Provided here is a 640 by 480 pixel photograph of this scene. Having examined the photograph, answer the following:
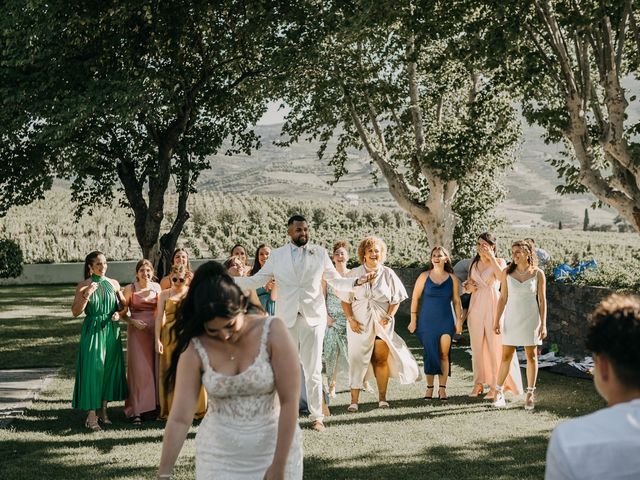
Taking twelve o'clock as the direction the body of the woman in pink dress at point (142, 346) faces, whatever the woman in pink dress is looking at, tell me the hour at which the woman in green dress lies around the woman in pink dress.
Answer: The woman in green dress is roughly at 2 o'clock from the woman in pink dress.

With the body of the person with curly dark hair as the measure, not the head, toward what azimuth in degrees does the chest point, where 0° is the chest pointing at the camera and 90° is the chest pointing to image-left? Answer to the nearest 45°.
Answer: approximately 135°

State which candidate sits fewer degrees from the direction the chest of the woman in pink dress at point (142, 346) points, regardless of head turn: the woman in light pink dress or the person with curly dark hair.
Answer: the person with curly dark hair

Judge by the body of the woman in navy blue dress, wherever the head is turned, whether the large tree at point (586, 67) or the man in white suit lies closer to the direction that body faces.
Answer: the man in white suit

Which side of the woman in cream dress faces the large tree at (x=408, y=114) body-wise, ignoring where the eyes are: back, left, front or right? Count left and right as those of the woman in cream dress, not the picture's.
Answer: back

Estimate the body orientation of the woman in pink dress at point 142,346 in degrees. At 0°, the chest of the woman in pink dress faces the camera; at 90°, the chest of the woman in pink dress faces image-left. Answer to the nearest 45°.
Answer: approximately 0°
